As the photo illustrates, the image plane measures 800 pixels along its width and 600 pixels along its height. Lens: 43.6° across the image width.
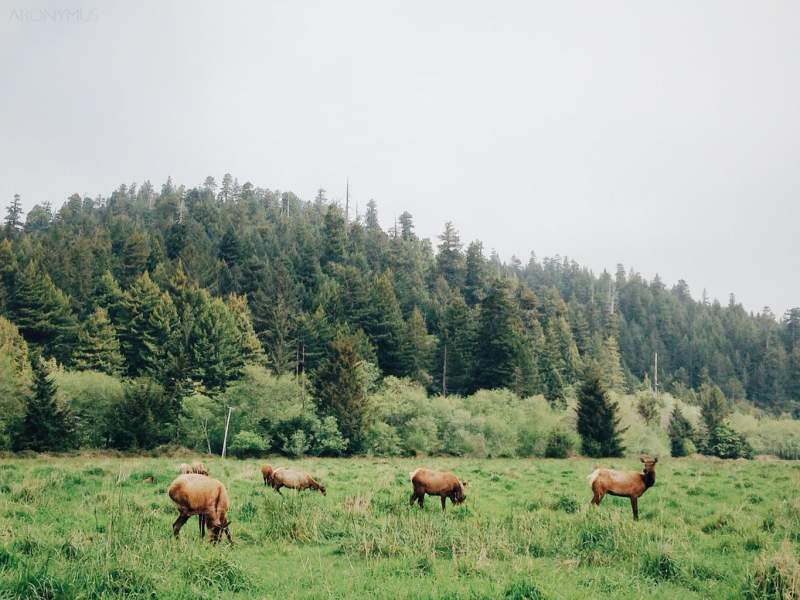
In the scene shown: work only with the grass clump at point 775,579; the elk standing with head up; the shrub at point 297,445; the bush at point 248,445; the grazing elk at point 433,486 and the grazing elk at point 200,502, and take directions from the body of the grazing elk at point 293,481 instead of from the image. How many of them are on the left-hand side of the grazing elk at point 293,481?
2

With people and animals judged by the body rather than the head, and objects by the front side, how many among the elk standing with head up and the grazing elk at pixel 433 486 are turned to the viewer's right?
2

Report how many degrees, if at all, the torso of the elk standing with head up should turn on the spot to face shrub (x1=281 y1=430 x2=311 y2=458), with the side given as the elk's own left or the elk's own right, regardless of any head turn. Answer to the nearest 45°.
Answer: approximately 135° to the elk's own left

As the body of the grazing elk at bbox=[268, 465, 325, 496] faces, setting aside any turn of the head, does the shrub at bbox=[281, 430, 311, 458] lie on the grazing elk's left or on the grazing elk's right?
on the grazing elk's left

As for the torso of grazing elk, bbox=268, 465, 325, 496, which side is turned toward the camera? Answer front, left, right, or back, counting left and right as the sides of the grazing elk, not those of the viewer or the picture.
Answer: right

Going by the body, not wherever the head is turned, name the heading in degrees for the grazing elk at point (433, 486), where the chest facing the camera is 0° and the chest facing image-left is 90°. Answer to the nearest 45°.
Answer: approximately 270°

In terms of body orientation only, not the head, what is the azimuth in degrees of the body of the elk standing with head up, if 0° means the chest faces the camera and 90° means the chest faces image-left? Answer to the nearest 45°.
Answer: approximately 270°

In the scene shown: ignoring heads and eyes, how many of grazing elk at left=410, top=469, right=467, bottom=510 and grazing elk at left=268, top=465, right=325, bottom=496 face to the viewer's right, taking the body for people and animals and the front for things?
2
